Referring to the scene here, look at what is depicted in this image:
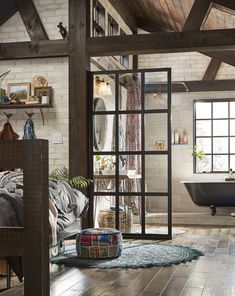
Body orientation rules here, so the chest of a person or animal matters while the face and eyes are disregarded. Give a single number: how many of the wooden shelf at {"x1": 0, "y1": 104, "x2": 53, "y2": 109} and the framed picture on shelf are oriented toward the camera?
2

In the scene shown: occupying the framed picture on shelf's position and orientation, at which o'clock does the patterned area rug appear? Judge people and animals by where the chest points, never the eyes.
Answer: The patterned area rug is roughly at 11 o'clock from the framed picture on shelf.

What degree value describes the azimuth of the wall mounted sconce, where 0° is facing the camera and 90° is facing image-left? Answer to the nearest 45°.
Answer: approximately 315°

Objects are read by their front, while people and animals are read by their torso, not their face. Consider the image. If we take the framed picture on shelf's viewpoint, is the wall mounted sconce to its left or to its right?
on its left

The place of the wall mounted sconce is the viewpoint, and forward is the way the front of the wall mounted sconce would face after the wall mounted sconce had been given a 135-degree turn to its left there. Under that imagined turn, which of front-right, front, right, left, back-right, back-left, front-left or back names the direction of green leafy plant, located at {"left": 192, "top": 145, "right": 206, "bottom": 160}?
front-right

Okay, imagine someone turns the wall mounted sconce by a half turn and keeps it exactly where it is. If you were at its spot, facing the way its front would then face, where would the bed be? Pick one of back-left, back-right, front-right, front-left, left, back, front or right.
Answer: back-left

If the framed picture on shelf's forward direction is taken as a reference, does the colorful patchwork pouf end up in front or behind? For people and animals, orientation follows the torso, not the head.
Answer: in front

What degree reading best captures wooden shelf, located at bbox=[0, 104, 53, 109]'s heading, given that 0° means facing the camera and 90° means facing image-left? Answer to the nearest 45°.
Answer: approximately 0°
